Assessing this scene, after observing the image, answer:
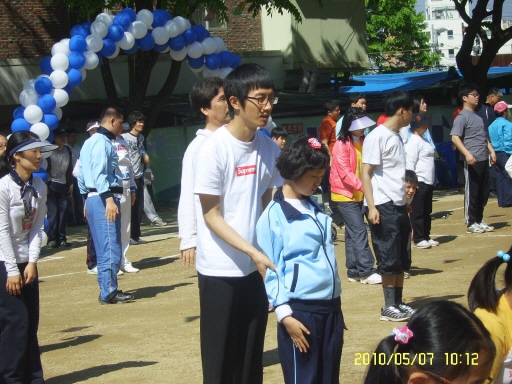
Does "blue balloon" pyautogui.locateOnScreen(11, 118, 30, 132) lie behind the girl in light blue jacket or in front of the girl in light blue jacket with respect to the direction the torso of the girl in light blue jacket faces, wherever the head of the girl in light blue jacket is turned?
behind

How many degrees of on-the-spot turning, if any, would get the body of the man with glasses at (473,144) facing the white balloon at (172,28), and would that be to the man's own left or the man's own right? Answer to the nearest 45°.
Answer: approximately 135° to the man's own right

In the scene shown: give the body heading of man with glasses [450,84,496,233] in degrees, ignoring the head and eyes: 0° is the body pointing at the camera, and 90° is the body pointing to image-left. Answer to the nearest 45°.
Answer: approximately 315°

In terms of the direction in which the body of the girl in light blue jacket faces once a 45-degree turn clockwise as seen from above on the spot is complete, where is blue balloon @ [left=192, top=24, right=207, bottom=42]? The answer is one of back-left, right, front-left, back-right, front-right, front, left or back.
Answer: back

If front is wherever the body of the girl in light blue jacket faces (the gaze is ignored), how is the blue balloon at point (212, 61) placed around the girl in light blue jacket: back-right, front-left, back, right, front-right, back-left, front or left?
back-left

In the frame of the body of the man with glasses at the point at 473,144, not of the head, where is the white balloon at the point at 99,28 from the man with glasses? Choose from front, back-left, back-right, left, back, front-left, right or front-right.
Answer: back-right

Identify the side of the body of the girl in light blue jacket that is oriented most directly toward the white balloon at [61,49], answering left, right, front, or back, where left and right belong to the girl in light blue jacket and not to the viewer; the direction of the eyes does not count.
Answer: back

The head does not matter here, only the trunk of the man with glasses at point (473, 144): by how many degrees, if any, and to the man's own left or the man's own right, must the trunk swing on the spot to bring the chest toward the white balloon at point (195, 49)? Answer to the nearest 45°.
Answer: approximately 135° to the man's own right
